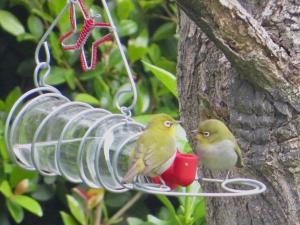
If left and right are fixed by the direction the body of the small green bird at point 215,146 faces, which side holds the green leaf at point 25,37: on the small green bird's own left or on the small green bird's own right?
on the small green bird's own right

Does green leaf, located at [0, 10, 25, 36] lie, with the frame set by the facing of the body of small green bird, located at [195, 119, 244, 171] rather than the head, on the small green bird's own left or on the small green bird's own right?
on the small green bird's own right

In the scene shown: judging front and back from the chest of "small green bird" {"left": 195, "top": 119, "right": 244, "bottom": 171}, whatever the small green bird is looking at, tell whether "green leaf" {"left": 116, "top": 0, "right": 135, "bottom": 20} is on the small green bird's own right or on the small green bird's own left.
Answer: on the small green bird's own right

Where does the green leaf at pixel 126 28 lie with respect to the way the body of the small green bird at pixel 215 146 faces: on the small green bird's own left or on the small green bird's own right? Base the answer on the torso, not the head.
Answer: on the small green bird's own right

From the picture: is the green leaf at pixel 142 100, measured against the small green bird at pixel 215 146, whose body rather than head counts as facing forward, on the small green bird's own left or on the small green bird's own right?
on the small green bird's own right

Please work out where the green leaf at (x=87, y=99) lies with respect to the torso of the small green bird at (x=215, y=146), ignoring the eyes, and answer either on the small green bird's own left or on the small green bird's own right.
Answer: on the small green bird's own right

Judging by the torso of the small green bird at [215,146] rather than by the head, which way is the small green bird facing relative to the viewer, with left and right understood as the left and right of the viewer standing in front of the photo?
facing the viewer and to the left of the viewer

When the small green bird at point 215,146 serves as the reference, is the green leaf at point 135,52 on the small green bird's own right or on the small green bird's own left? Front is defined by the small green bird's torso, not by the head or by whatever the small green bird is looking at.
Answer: on the small green bird's own right
